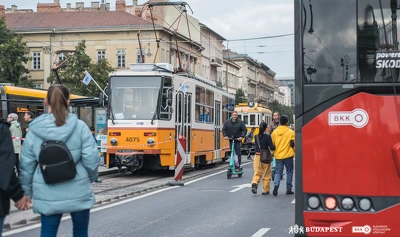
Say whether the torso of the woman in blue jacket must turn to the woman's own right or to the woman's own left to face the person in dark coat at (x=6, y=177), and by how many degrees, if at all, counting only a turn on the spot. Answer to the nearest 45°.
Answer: approximately 90° to the woman's own left

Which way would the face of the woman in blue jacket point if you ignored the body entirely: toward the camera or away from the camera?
away from the camera

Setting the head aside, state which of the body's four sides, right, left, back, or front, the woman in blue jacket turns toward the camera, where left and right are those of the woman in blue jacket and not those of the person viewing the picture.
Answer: back

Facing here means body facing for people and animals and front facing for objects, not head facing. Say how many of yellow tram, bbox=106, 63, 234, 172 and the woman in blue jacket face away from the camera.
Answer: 1

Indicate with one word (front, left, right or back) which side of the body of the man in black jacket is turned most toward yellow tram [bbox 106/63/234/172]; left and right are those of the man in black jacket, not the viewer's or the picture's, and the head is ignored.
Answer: right

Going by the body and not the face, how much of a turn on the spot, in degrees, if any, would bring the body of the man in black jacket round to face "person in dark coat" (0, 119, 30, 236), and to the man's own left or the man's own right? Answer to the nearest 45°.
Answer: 0° — they already face them

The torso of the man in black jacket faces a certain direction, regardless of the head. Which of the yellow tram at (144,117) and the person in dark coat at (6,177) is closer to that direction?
the person in dark coat

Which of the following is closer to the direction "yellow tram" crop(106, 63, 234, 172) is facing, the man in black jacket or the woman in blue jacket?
the woman in blue jacket
